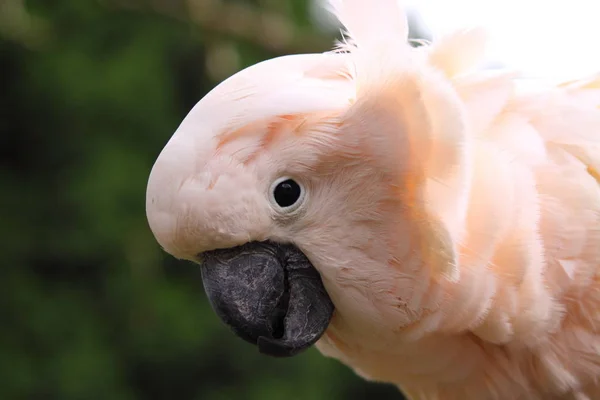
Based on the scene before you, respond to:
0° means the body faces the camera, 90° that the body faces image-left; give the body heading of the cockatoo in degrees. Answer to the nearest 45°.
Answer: approximately 90°
